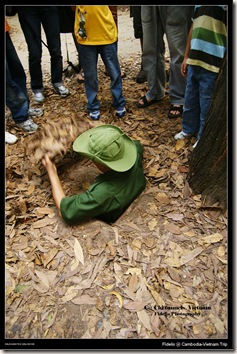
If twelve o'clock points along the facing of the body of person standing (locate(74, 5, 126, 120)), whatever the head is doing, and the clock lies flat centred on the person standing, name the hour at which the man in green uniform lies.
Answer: The man in green uniform is roughly at 12 o'clock from the person standing.

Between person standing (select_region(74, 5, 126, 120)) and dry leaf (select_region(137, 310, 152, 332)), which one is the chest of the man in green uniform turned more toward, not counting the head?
the person standing

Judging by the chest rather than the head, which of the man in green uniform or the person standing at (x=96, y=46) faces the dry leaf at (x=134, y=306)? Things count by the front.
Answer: the person standing

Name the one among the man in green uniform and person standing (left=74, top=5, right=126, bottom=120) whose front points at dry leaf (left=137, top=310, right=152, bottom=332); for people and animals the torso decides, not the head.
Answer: the person standing

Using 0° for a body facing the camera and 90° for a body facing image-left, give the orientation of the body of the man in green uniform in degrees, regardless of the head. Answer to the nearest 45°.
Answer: approximately 135°

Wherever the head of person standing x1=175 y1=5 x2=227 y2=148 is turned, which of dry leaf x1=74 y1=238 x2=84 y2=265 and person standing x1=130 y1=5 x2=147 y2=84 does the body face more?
the dry leaf

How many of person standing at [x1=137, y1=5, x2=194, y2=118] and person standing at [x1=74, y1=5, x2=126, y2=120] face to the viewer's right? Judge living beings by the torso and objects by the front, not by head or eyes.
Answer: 0

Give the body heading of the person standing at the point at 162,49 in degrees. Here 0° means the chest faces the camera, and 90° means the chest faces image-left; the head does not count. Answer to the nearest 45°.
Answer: approximately 45°

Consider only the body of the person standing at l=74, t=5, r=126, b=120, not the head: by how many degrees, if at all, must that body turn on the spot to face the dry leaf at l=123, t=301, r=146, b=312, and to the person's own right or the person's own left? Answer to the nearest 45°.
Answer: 0° — they already face it

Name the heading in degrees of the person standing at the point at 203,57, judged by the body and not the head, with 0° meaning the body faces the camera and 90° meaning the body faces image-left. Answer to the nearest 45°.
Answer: approximately 45°

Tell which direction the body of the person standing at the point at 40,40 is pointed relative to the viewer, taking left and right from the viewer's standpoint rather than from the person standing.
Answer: facing the viewer and to the right of the viewer

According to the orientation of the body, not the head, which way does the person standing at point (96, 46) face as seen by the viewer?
toward the camera
